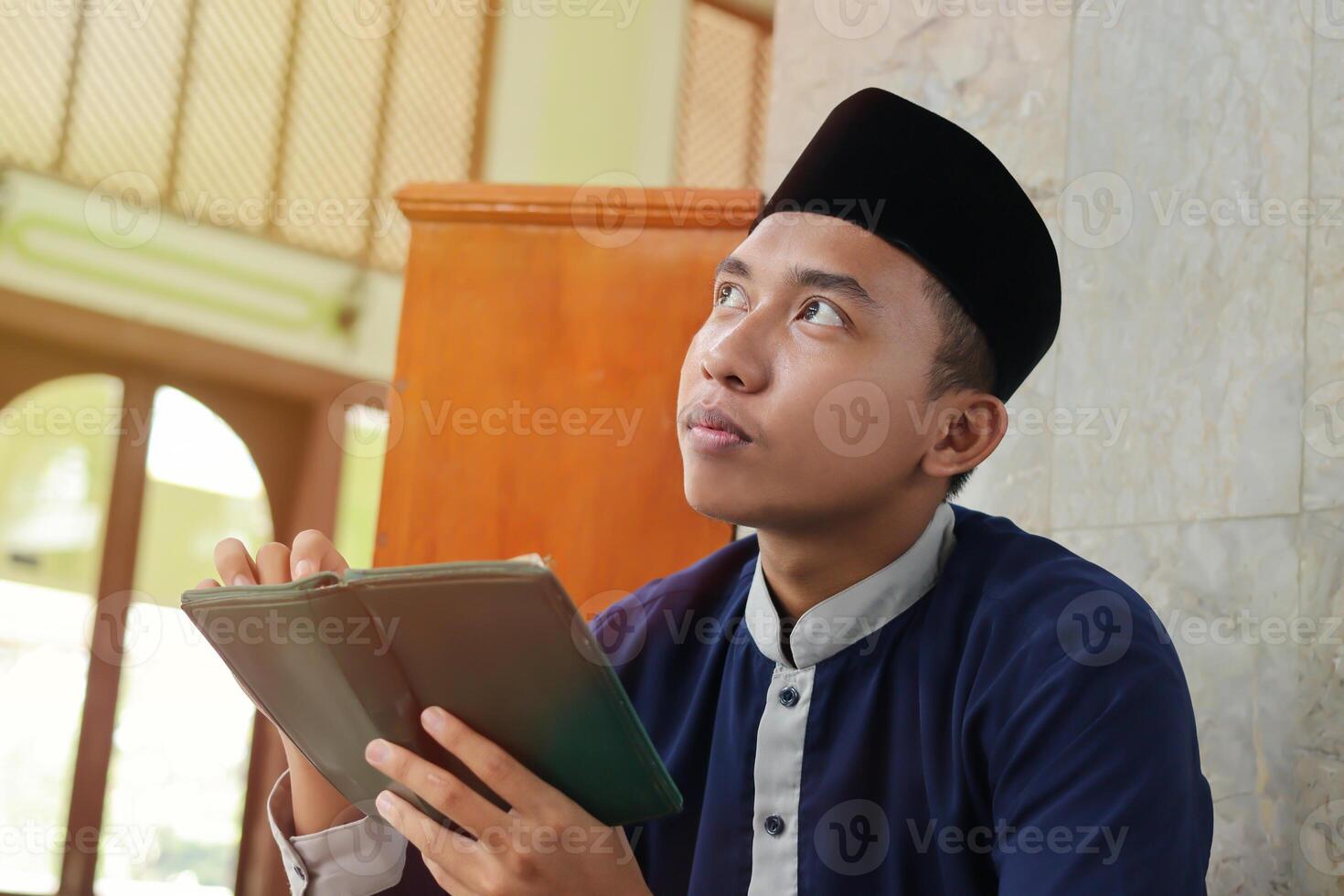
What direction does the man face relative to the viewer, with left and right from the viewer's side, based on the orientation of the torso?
facing the viewer and to the left of the viewer

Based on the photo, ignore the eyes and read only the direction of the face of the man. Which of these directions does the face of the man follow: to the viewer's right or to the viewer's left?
to the viewer's left

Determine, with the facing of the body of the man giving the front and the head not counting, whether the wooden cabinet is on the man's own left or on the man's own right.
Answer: on the man's own right

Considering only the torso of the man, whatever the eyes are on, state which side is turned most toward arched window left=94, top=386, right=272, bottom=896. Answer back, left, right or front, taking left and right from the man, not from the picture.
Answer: right
